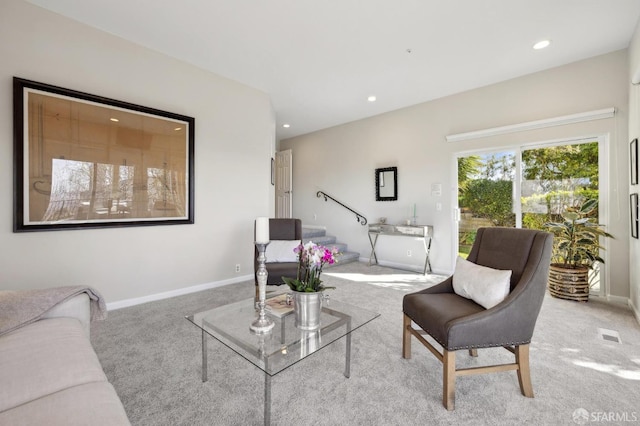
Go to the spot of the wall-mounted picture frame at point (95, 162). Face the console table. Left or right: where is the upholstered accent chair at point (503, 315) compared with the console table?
right

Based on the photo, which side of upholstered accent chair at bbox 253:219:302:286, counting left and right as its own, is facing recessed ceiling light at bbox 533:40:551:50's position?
left

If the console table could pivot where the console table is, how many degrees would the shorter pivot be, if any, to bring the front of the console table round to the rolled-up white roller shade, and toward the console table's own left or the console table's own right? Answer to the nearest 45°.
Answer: approximately 135° to the console table's own left

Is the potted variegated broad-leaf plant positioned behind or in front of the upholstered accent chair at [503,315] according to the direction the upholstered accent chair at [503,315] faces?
behind

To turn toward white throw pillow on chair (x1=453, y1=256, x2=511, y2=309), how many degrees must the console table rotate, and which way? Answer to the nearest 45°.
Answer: approximately 45° to its left

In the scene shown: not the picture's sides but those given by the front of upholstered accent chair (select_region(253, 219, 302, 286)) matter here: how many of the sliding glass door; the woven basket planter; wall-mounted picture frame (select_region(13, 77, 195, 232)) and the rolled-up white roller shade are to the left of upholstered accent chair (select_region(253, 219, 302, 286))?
3

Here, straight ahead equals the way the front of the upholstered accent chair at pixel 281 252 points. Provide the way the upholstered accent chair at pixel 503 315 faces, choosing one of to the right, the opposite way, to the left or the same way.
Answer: to the right
